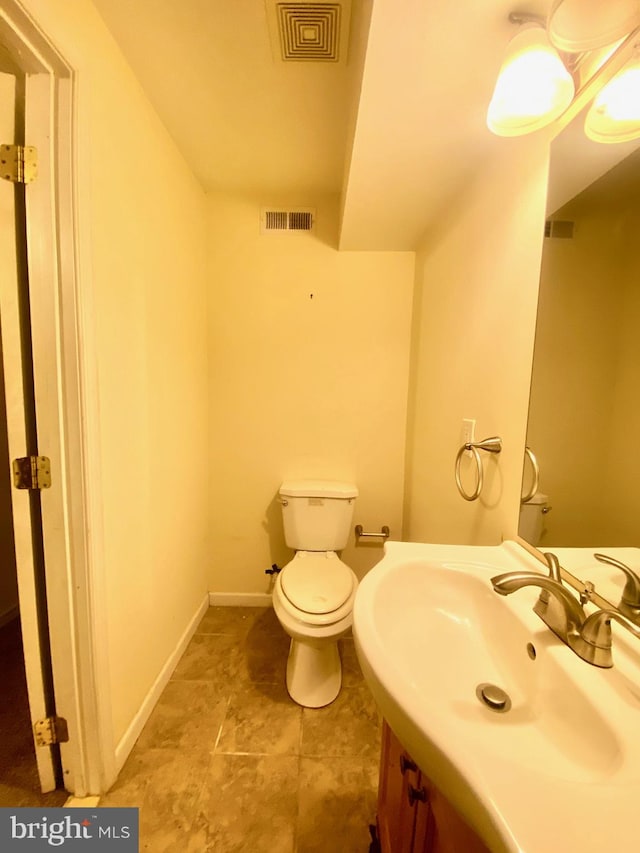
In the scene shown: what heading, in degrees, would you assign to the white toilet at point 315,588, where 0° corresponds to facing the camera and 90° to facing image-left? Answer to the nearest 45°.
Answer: approximately 0°

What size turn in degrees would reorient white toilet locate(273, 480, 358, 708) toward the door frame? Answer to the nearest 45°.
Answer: approximately 45° to its right

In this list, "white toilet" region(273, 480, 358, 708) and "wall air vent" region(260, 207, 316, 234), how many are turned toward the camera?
2

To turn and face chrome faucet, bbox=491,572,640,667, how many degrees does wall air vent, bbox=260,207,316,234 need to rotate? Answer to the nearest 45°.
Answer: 0° — it already faces it
